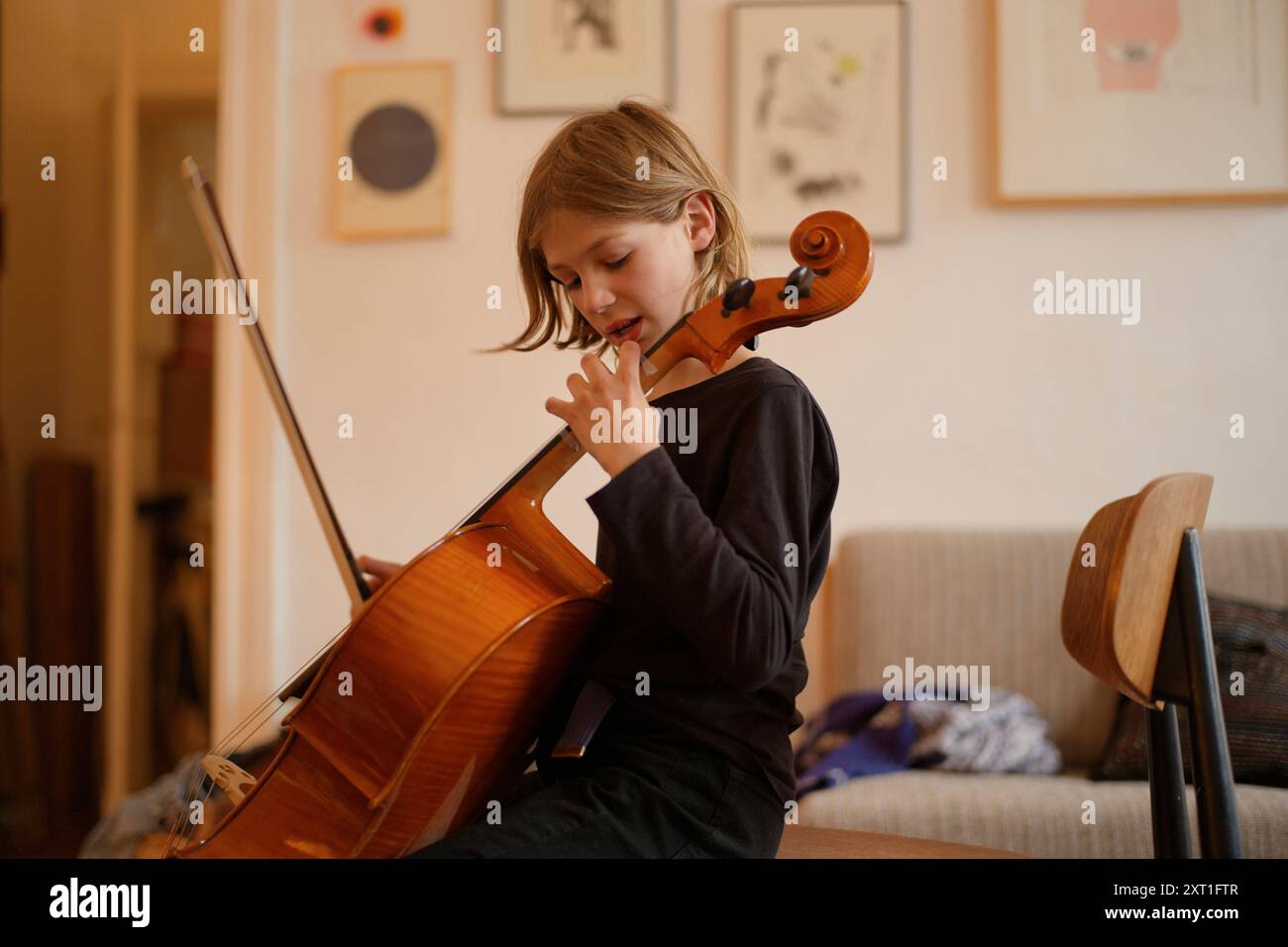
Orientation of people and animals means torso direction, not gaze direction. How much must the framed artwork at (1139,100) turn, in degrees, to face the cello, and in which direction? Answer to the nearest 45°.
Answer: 0° — it already faces it

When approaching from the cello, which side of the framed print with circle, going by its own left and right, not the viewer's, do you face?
front

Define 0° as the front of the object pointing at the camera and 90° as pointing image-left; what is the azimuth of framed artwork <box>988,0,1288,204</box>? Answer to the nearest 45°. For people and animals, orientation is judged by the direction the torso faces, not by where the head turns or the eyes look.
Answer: approximately 0°

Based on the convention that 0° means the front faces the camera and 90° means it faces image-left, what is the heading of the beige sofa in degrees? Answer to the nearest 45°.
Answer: approximately 0°

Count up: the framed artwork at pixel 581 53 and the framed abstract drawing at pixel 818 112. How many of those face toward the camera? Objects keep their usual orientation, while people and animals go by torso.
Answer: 2
